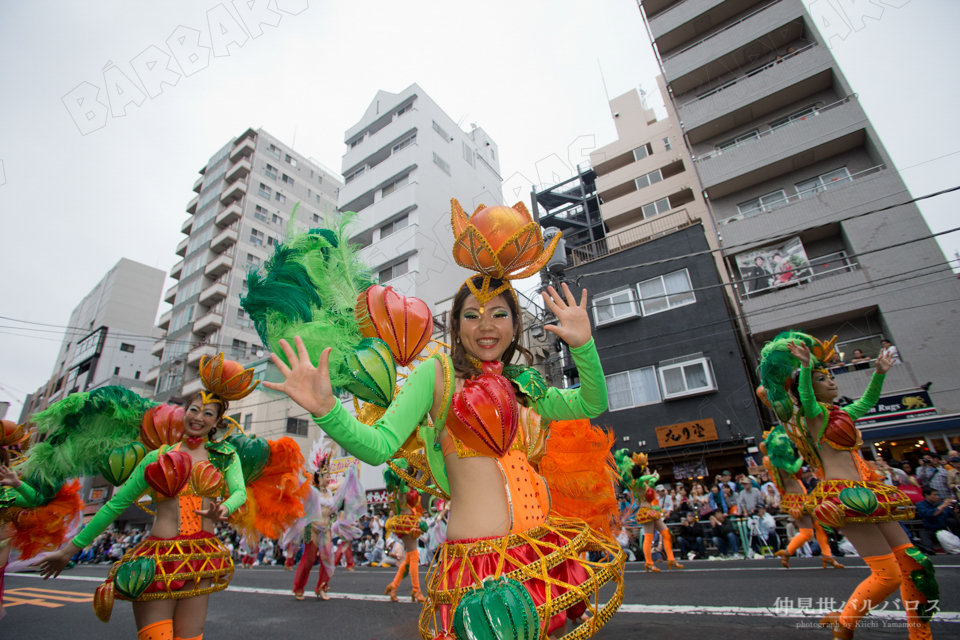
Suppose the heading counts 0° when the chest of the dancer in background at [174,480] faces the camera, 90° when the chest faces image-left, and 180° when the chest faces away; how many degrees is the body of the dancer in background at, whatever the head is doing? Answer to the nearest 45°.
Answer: approximately 0°

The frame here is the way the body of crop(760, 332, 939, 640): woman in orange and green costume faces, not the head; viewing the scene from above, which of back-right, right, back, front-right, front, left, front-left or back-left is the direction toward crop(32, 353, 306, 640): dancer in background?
right

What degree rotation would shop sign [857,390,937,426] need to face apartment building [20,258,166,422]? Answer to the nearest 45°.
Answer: approximately 45° to its right

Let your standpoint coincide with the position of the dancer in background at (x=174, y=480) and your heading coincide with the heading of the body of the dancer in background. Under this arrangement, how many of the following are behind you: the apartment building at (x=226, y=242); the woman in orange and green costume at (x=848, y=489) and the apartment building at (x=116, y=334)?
2

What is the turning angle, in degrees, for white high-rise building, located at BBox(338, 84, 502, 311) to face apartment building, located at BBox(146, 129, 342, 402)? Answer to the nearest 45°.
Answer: approximately 90° to its right

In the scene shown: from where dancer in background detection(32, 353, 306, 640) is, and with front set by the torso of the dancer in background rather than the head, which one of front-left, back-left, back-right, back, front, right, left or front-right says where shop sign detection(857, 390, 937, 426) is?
left

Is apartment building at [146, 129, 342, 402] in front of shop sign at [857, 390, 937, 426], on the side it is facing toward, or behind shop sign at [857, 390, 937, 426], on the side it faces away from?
in front

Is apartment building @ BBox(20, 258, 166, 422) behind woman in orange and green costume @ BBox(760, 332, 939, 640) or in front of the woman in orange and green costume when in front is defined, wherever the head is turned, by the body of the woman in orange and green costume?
behind

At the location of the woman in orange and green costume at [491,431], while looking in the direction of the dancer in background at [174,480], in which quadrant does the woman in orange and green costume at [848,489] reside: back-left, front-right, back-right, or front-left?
back-right
